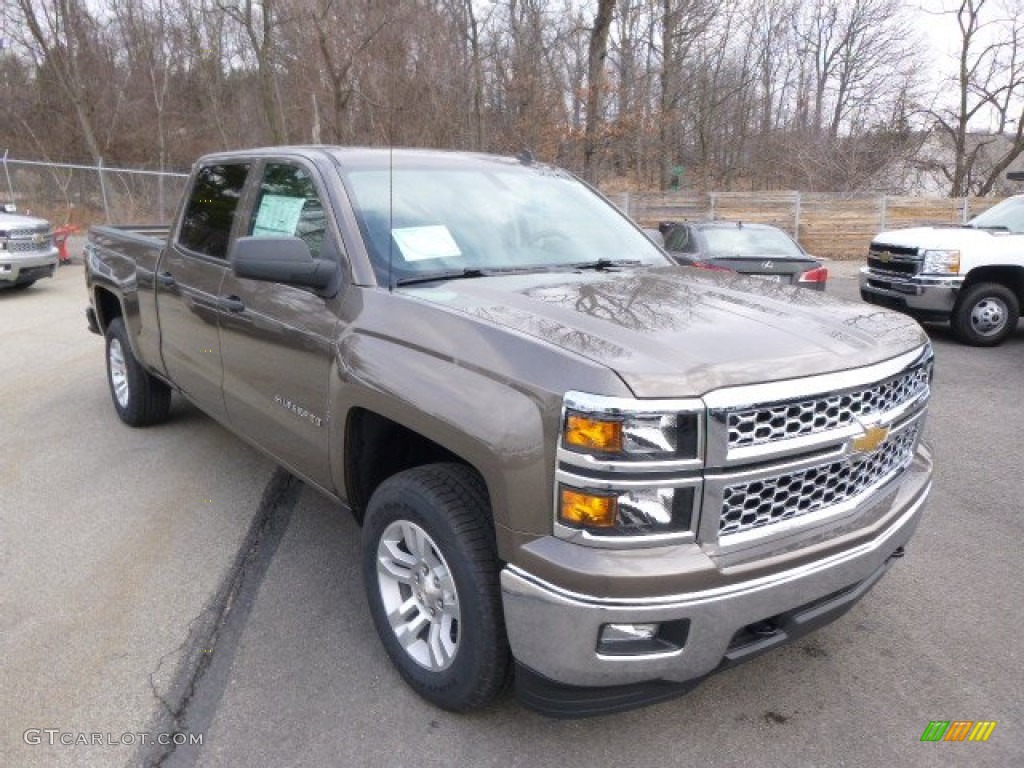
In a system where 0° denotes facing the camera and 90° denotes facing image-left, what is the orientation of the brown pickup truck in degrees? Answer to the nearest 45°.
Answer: approximately 315°

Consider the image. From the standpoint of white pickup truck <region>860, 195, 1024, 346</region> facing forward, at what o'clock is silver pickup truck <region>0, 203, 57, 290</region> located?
silver pickup truck <region>0, 203, 57, 290</region> is roughly at 1 o'clock from white pickup truck <region>860, 195, 1024, 346</region>.

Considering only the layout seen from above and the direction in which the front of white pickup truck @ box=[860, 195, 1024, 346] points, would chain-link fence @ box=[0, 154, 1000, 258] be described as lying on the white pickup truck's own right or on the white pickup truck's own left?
on the white pickup truck's own right

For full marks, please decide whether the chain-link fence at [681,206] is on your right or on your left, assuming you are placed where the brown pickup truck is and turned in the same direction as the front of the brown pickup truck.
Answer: on your left

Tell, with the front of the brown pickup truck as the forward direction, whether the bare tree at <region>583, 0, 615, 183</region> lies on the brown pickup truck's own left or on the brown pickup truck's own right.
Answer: on the brown pickup truck's own left

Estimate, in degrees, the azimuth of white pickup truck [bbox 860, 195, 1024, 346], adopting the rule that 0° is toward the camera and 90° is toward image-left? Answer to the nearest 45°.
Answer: approximately 45°

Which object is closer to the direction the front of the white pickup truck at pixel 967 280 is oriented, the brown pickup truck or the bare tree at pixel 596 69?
the brown pickup truck

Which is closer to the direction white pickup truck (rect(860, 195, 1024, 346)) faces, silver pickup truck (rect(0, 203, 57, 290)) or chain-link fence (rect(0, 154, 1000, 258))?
the silver pickup truck

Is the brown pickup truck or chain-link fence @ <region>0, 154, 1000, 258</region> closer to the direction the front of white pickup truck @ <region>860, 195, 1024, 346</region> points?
the brown pickup truck

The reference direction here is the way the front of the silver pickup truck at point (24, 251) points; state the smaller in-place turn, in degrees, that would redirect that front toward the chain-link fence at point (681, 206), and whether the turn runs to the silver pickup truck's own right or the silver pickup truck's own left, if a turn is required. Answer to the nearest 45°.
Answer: approximately 45° to the silver pickup truck's own left
